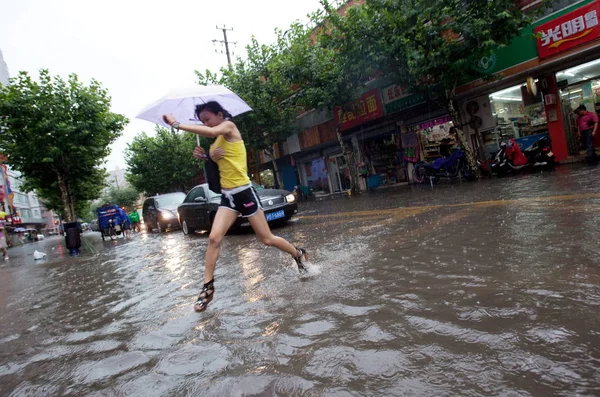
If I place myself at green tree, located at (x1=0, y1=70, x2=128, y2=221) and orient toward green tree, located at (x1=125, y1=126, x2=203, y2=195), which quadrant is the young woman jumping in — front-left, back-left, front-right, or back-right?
back-right

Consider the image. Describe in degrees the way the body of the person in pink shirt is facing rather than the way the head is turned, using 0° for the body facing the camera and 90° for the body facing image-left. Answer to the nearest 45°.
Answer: approximately 45°

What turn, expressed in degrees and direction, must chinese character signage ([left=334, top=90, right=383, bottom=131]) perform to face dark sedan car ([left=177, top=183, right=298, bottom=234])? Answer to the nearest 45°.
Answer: approximately 45° to its left

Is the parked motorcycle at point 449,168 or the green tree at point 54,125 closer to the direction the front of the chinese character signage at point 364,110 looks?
the green tree

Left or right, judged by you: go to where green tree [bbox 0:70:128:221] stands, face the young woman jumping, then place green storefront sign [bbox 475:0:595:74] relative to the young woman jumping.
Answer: left

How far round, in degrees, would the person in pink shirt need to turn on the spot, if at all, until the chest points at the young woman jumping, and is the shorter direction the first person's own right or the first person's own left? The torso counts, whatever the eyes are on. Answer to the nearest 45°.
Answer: approximately 45° to the first person's own left

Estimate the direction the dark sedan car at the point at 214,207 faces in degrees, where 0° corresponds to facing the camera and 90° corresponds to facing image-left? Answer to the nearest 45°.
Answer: approximately 315°

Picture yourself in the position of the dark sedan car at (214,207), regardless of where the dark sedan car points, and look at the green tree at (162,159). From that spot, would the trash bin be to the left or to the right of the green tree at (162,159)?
left

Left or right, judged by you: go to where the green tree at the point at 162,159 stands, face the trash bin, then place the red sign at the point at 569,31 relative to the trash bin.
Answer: left
